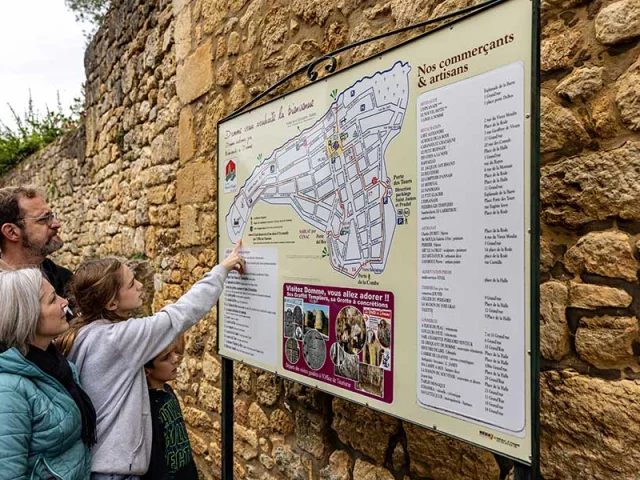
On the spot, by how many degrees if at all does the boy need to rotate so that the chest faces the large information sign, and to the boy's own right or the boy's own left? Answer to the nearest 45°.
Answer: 0° — they already face it

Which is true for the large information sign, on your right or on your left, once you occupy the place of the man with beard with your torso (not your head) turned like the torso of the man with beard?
on your right

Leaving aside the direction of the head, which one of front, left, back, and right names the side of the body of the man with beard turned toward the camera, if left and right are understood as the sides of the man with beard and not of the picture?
right

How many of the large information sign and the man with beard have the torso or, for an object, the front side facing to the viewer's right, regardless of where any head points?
1

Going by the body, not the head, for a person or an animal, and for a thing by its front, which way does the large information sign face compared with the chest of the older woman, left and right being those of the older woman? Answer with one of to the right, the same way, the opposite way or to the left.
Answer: the opposite way

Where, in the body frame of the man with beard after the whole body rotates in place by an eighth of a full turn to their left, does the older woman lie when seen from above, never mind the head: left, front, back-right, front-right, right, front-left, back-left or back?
back-right

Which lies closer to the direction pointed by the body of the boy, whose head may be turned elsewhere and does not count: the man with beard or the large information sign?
the large information sign

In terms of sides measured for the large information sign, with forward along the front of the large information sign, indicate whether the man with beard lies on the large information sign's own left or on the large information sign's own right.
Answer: on the large information sign's own right

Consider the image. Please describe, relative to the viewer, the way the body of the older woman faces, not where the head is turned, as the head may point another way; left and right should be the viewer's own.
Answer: facing to the right of the viewer

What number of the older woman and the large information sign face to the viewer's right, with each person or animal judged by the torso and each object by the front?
1

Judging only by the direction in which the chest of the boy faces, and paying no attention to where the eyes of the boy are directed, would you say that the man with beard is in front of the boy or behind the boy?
behind
